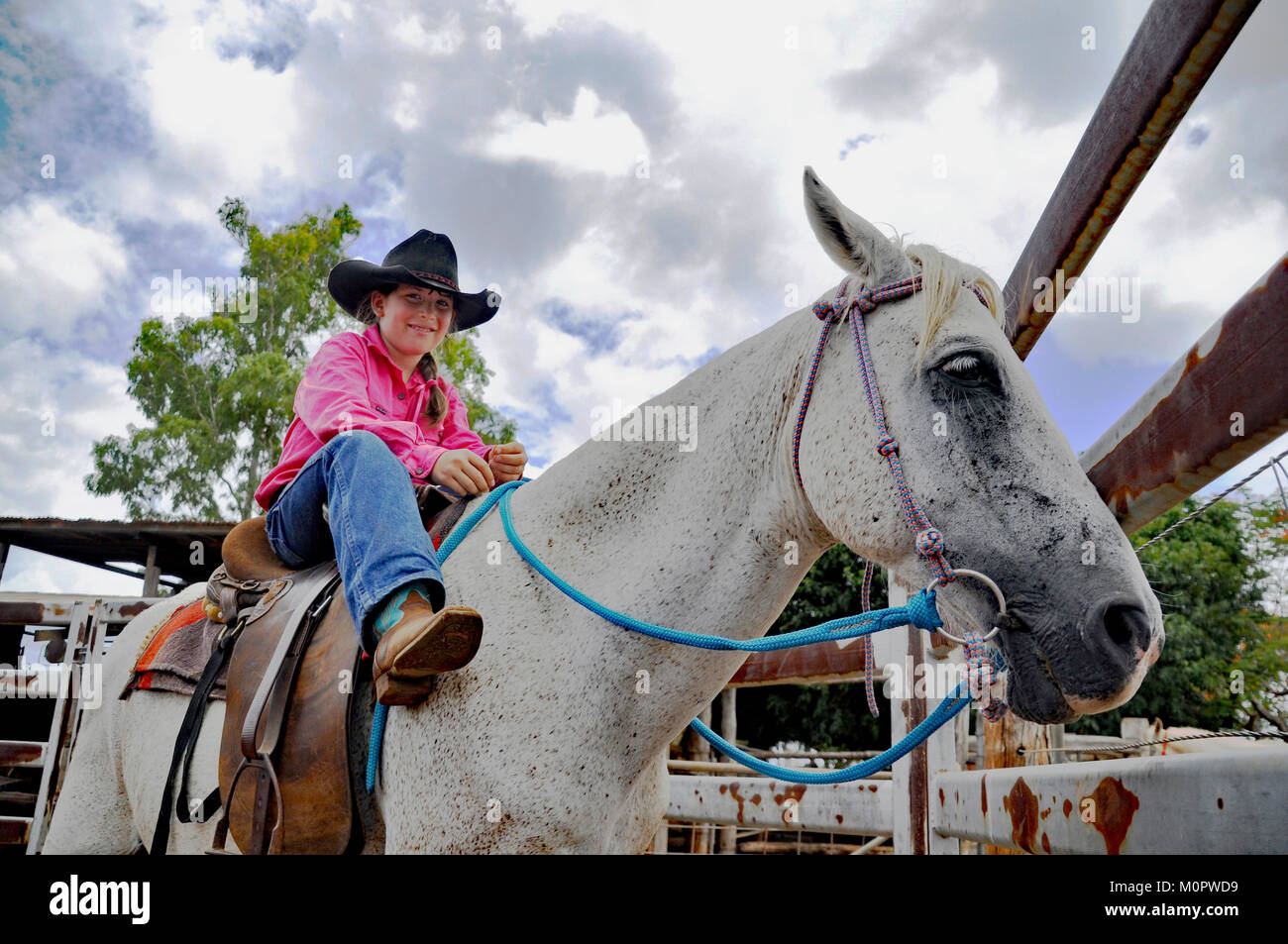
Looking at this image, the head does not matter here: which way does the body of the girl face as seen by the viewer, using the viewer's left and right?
facing the viewer and to the right of the viewer

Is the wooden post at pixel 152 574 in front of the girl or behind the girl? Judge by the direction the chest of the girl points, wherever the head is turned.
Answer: behind

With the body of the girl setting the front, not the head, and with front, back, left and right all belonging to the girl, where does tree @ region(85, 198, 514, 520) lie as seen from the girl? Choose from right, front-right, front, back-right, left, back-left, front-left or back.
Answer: back-left
